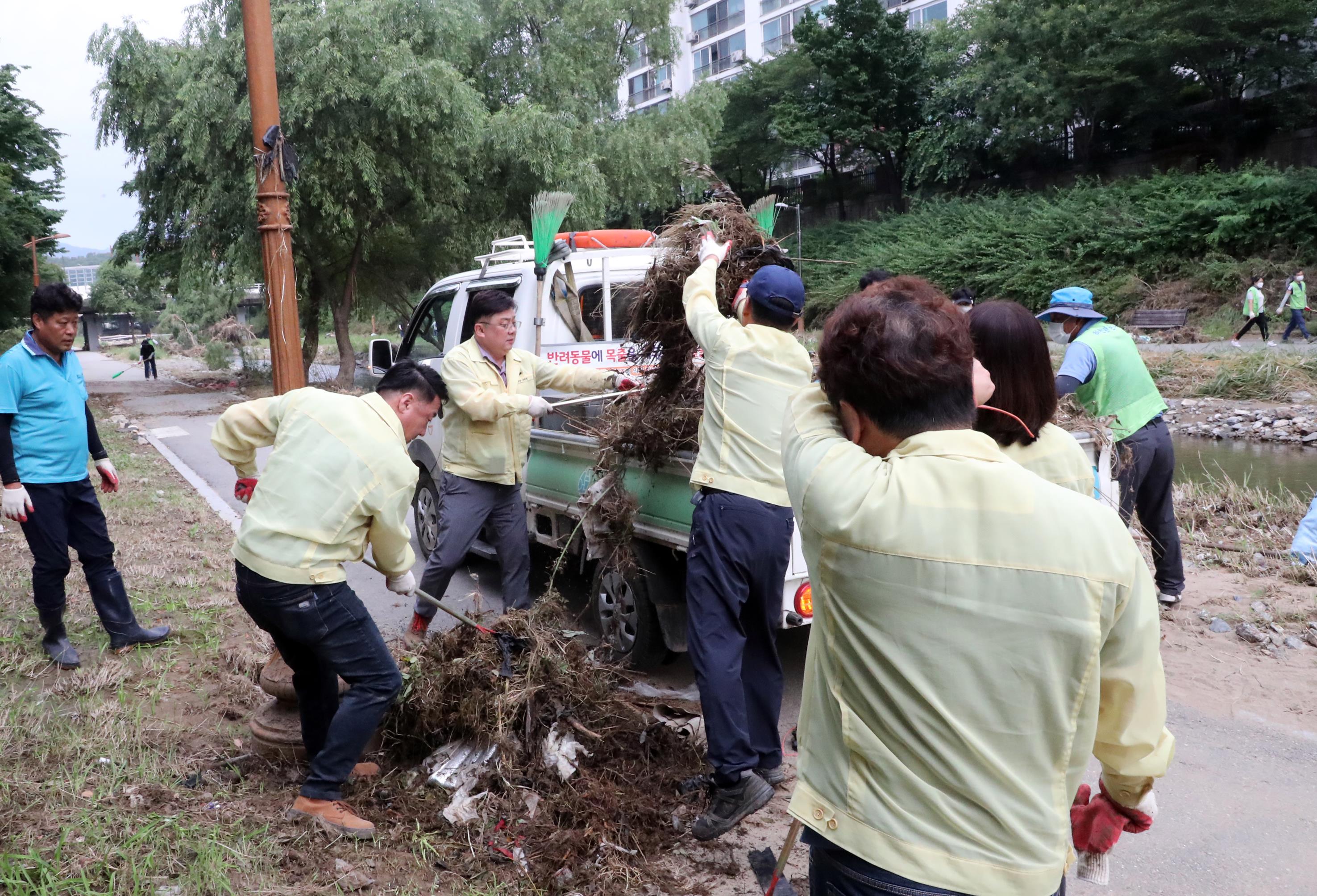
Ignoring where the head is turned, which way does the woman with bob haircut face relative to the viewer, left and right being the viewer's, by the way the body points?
facing away from the viewer and to the left of the viewer

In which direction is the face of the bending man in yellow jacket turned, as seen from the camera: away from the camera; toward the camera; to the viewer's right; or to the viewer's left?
to the viewer's right

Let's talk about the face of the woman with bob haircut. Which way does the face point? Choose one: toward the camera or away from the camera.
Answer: away from the camera

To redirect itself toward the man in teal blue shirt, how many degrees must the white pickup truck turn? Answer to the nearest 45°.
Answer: approximately 90° to its left

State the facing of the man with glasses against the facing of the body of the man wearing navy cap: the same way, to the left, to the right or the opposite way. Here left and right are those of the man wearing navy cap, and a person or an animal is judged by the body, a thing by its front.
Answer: the opposite way

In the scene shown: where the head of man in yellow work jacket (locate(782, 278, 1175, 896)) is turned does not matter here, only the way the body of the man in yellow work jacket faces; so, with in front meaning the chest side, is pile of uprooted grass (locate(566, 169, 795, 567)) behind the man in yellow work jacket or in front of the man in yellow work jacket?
in front

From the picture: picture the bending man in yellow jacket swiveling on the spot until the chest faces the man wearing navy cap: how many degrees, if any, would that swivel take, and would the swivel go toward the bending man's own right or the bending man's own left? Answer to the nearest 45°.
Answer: approximately 45° to the bending man's own right

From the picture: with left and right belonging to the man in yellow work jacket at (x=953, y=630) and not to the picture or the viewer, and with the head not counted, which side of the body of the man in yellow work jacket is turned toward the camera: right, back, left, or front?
back

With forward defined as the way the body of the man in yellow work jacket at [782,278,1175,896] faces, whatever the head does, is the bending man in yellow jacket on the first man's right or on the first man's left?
on the first man's left

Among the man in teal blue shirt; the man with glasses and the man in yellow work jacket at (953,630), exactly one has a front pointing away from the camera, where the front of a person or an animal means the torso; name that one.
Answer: the man in yellow work jacket

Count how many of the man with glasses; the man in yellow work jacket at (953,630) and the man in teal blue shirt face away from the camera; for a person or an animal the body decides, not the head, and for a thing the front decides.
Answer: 1

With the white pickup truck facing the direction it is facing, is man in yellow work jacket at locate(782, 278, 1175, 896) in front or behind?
behind

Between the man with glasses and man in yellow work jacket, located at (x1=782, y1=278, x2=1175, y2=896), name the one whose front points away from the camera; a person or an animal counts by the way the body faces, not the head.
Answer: the man in yellow work jacket

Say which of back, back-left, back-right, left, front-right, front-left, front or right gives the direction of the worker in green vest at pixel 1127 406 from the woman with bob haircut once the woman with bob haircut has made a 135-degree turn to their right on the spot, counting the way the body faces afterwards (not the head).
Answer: left

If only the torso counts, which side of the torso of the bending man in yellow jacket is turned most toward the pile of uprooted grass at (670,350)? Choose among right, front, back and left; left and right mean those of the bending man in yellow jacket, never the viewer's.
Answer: front

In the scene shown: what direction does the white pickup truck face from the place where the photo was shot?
facing away from the viewer and to the left of the viewer

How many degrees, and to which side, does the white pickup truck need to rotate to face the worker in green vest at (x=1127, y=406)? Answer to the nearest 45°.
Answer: approximately 135° to its right
